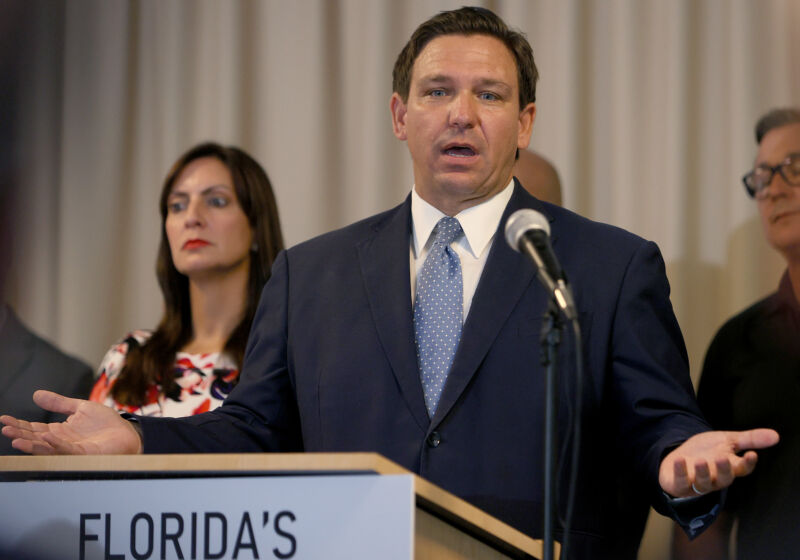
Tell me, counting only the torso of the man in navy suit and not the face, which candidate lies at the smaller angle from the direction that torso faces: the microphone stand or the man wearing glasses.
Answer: the microphone stand

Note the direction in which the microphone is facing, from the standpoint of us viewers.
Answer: facing away from the viewer and to the left of the viewer

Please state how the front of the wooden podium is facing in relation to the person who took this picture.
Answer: facing the viewer and to the left of the viewer

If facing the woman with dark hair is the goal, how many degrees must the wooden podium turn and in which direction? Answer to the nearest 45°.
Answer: approximately 135° to its right

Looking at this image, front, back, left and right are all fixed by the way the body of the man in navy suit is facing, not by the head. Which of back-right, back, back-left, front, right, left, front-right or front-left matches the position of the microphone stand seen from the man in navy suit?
front

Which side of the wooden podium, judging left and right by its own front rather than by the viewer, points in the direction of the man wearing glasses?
back

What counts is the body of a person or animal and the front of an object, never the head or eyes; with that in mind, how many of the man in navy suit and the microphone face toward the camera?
1

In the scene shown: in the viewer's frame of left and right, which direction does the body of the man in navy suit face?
facing the viewer

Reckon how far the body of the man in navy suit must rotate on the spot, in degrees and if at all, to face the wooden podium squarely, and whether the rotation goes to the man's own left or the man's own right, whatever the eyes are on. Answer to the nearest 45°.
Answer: approximately 45° to the man's own right

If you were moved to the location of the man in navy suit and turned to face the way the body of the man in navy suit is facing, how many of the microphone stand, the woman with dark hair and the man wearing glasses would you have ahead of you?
1

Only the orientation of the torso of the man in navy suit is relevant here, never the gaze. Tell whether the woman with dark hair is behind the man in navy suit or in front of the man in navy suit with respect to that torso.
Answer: behind
